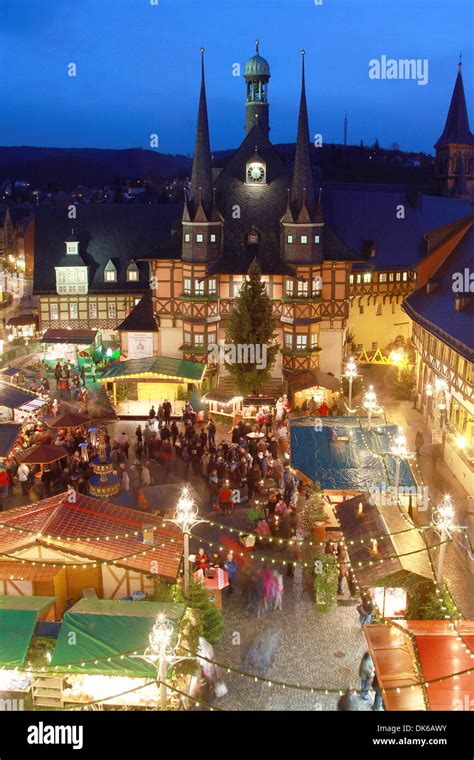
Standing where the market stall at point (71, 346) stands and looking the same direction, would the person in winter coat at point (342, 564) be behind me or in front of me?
in front

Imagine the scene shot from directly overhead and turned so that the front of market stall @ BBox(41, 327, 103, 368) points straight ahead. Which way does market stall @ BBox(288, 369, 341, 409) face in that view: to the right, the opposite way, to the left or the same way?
the same way

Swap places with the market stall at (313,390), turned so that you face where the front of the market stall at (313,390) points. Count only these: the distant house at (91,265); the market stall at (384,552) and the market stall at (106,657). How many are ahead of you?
2

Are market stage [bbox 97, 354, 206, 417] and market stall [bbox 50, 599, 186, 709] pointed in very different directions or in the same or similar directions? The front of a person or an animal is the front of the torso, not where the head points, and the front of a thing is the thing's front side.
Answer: same or similar directions

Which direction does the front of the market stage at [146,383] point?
toward the camera

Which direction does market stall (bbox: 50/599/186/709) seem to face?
toward the camera

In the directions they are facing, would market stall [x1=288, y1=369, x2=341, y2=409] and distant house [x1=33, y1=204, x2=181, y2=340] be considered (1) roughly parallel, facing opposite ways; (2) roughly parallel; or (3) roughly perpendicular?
roughly parallel

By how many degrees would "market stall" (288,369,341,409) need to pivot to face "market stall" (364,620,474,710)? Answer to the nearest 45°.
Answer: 0° — it already faces it

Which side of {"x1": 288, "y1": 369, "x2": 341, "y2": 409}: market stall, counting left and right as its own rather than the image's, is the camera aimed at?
front

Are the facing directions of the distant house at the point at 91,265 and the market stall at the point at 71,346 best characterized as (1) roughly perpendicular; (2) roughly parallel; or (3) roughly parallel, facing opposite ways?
roughly parallel

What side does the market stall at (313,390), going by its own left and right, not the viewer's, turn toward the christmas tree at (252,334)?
right

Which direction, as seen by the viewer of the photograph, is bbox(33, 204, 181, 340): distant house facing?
facing the viewer

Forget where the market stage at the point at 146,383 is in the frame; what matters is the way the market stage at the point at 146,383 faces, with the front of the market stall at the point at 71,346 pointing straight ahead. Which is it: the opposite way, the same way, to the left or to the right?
the same way

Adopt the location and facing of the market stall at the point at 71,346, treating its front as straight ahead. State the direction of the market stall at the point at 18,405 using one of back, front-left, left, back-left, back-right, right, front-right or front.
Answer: front

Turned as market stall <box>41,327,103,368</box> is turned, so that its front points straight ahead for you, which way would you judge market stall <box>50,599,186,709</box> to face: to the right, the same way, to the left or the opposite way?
the same way

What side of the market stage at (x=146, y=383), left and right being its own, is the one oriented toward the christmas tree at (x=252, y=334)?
left

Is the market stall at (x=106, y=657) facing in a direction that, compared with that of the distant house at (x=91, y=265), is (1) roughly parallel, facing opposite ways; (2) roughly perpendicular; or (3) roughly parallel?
roughly parallel

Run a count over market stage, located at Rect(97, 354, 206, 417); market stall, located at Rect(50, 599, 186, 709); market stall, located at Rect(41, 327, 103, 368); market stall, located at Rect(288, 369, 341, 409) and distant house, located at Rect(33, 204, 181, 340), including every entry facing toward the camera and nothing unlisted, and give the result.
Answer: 5
